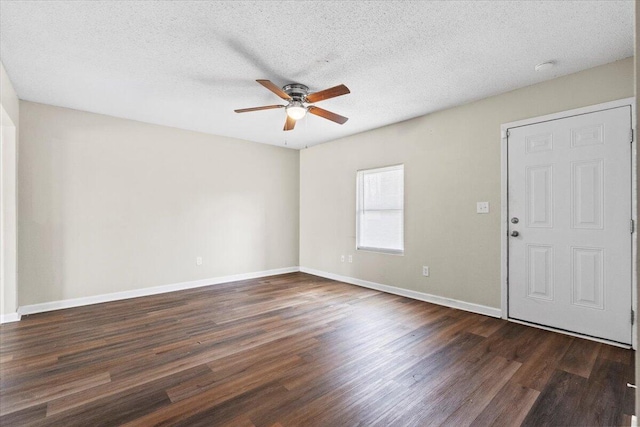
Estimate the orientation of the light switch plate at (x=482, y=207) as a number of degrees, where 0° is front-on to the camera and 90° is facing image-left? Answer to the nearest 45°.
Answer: approximately 0°

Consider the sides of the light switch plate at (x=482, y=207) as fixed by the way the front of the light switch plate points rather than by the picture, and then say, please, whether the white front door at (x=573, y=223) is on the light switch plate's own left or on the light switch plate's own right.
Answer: on the light switch plate's own left

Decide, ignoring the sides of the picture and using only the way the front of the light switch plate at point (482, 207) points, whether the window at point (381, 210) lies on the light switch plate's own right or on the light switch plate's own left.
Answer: on the light switch plate's own right
